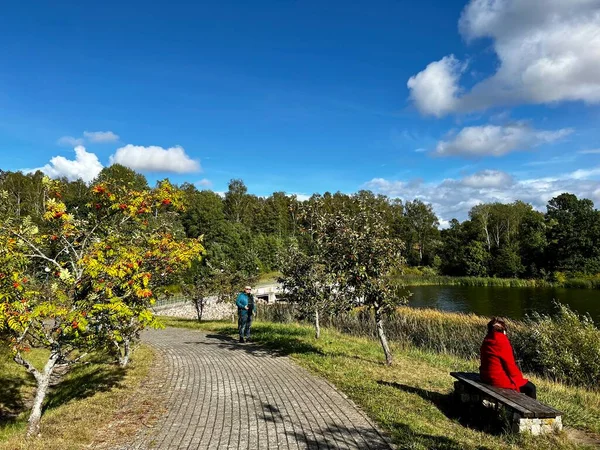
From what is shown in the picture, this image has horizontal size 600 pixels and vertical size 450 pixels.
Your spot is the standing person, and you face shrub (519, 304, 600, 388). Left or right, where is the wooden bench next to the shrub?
right

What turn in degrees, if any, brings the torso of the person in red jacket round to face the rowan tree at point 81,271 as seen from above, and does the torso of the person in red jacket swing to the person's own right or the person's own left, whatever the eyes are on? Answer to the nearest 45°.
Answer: approximately 180°

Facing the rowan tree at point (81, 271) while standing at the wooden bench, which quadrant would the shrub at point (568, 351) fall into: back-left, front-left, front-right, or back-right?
back-right

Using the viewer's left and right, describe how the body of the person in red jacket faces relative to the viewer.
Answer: facing away from the viewer and to the right of the viewer

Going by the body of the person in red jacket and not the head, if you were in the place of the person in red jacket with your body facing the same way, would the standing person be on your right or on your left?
on your left
